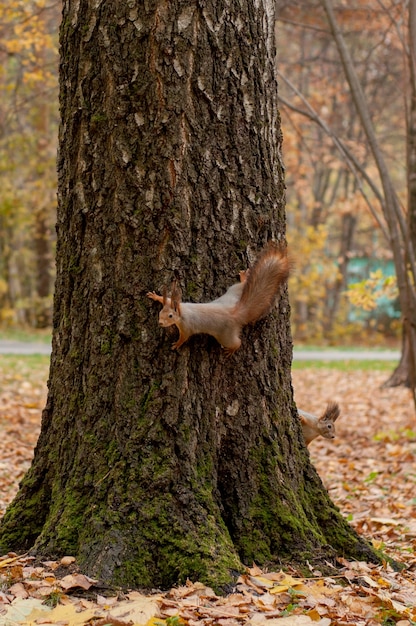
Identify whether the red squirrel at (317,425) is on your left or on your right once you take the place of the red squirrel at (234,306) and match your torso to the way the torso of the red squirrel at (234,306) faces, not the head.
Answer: on your right

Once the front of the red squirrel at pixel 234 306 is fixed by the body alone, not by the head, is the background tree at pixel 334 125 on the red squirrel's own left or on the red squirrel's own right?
on the red squirrel's own right

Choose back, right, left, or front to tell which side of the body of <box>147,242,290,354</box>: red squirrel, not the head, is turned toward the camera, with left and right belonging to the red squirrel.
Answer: left
